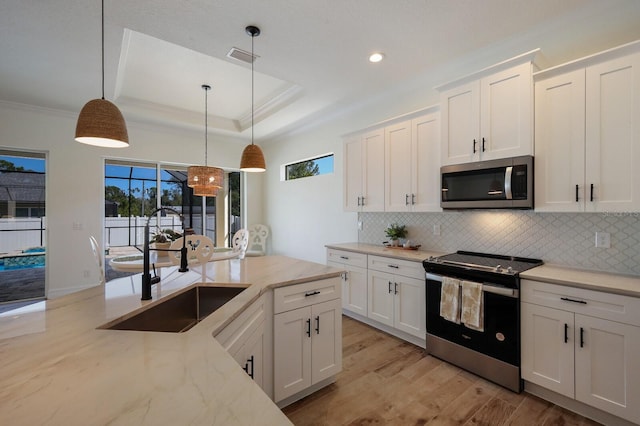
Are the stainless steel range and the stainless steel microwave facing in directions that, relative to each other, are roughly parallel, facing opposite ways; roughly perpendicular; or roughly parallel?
roughly parallel

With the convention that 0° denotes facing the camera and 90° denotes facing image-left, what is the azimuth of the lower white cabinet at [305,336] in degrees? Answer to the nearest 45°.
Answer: approximately 315°

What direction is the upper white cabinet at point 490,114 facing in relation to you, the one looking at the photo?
facing the viewer and to the left of the viewer

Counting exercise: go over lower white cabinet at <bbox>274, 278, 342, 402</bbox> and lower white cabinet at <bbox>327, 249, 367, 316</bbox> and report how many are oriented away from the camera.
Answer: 0

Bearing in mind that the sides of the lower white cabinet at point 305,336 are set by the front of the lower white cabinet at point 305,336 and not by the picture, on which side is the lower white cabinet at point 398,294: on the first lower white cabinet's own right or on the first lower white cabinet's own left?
on the first lower white cabinet's own left

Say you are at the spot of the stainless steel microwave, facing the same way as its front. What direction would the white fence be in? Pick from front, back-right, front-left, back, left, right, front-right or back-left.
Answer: front-right

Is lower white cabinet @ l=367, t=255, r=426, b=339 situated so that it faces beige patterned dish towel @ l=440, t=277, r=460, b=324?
no

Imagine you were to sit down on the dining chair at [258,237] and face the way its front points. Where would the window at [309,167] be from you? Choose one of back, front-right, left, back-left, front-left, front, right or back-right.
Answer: left

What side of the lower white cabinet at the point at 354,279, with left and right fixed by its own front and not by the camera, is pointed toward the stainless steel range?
left

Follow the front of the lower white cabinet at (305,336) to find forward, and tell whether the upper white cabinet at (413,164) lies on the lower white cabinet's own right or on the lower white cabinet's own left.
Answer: on the lower white cabinet's own left

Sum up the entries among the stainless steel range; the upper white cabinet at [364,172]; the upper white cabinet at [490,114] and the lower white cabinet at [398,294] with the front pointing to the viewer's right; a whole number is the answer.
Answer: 0

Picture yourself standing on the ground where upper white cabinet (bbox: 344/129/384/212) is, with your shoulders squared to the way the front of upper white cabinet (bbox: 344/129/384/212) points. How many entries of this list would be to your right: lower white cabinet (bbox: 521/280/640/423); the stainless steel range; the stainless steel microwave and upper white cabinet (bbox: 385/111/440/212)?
0

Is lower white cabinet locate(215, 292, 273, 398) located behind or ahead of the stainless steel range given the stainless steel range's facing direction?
ahead

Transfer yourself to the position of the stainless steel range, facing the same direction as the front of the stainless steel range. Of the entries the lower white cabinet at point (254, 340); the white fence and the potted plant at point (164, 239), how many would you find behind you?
0

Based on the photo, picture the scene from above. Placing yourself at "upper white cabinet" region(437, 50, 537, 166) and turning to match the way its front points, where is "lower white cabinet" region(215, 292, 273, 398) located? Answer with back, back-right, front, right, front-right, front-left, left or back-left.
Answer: front

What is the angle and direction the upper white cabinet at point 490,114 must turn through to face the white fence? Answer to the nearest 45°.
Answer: approximately 45° to its right

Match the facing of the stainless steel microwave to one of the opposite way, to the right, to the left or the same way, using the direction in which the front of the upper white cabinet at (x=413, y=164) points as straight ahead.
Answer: the same way

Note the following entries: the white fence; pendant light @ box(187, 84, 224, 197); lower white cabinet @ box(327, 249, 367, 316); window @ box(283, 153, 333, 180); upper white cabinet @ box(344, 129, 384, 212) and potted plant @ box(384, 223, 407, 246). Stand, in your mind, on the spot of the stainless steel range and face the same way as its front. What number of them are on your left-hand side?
0
